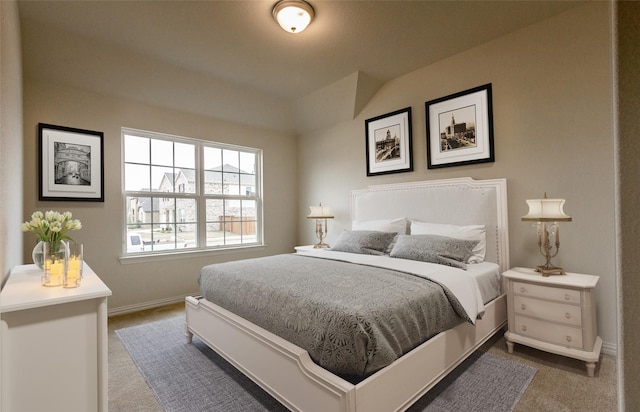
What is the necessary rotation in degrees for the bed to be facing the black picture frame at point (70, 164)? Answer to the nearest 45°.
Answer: approximately 45° to its right

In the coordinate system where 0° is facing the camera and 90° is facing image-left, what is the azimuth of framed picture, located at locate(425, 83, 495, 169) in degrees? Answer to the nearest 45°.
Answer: approximately 45°

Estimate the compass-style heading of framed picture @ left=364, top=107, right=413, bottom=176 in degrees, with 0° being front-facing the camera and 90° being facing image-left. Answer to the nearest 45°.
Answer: approximately 45°

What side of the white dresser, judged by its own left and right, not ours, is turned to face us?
right
